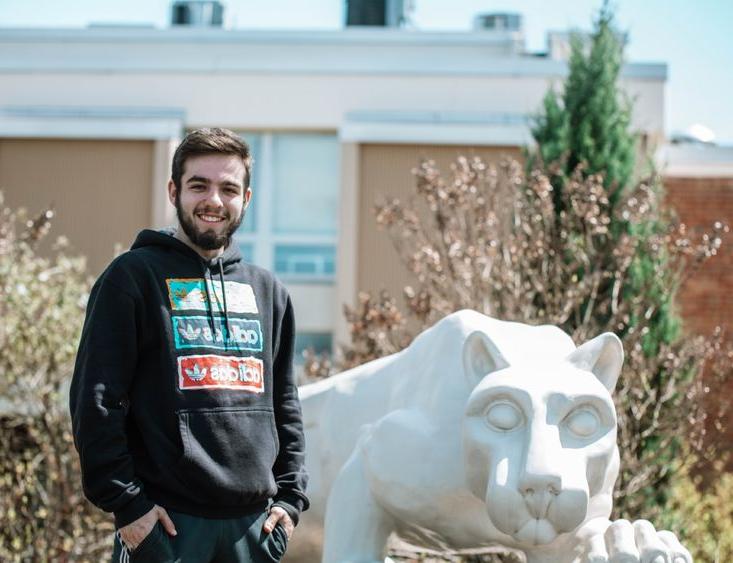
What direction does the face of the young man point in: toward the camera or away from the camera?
toward the camera

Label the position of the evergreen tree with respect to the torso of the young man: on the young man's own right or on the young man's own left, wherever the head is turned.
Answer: on the young man's own left

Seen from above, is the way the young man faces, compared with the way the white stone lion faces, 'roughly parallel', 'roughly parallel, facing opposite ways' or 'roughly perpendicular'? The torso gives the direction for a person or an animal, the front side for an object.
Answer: roughly parallel

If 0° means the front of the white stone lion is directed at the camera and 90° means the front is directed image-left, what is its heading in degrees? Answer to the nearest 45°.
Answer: approximately 315°

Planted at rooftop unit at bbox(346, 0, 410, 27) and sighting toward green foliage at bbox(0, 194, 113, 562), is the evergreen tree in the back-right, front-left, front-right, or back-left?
front-left

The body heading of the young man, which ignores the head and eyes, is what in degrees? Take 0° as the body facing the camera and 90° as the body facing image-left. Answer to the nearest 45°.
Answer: approximately 315°

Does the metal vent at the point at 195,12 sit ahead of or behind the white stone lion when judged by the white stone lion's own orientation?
behind

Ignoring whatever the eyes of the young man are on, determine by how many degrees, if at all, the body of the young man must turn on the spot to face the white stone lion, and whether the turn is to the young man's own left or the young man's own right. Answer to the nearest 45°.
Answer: approximately 90° to the young man's own left

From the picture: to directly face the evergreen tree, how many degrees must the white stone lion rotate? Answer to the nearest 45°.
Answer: approximately 135° to its left

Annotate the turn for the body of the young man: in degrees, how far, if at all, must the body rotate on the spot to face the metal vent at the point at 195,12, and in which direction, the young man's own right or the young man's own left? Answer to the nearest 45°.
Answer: approximately 135° to the young man's own left

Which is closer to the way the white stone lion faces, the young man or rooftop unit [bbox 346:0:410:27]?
the young man

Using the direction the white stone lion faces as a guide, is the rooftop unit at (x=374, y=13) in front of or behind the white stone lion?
behind
